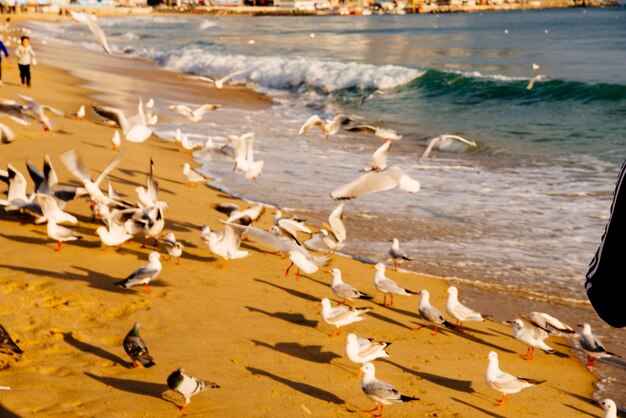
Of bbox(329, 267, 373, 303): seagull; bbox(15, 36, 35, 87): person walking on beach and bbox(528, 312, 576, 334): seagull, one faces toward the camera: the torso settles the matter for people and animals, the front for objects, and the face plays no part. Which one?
the person walking on beach

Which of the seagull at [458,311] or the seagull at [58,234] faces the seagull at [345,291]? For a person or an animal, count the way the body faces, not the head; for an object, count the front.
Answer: the seagull at [458,311]

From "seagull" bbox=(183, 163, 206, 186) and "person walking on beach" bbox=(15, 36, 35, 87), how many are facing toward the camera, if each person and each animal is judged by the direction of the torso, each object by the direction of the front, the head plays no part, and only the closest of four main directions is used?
1

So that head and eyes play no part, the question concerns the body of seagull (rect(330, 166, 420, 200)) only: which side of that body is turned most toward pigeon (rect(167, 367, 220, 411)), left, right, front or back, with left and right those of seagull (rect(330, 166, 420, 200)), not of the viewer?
right

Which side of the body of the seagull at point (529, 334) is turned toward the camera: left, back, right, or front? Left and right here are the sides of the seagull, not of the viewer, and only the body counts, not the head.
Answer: left

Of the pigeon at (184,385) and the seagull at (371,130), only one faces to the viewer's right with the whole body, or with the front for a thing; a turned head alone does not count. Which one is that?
the seagull at (371,130)

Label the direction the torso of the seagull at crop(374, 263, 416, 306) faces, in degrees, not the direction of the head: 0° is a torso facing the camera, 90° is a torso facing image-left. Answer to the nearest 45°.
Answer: approximately 90°

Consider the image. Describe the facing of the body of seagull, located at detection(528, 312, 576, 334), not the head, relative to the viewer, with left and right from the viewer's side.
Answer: facing to the left of the viewer

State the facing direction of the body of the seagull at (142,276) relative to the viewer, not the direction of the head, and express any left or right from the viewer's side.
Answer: facing to the right of the viewer

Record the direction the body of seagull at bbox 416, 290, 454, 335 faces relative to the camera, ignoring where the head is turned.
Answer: to the viewer's left

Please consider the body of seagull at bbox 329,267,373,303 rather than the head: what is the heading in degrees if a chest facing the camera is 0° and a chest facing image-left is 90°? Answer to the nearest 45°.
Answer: approximately 90°

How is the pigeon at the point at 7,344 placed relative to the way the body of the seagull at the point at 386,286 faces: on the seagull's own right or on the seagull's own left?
on the seagull's own left

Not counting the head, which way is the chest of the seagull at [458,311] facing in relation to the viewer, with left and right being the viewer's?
facing to the left of the viewer

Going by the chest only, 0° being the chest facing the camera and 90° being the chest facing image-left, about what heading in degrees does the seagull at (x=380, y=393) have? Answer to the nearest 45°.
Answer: approximately 90°

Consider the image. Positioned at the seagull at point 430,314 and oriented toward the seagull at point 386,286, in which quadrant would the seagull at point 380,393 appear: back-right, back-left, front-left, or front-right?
back-left

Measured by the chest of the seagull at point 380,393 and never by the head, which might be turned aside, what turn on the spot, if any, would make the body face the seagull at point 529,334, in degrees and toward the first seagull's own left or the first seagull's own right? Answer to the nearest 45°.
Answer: approximately 135° to the first seagull's own right
